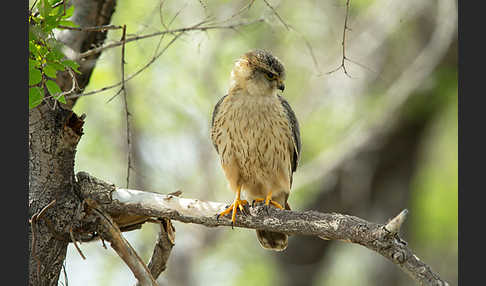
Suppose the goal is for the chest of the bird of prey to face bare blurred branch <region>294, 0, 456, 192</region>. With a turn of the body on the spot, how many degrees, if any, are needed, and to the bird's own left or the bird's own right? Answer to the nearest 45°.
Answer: approximately 135° to the bird's own left

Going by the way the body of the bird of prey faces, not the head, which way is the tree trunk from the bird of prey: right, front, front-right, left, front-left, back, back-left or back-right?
front-right

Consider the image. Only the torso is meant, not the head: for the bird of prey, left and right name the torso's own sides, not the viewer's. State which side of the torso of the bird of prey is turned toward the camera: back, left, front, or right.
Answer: front
